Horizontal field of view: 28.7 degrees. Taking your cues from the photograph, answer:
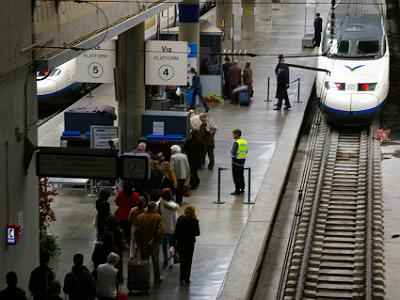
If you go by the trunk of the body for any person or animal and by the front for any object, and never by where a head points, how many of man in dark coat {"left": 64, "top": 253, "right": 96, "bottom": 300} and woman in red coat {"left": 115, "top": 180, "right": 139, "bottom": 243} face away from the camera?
2

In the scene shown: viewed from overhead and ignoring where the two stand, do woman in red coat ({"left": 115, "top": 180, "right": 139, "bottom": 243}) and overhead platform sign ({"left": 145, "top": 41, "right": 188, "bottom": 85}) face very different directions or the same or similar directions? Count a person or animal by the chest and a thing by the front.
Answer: very different directions

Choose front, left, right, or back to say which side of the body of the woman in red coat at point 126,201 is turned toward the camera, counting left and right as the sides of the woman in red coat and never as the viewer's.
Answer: back

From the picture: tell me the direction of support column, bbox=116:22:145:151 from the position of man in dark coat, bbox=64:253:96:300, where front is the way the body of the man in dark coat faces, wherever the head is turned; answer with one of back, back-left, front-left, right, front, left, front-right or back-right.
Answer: front

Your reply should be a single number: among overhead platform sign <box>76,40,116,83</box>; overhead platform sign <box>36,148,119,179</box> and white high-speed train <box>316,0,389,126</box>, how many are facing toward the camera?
3

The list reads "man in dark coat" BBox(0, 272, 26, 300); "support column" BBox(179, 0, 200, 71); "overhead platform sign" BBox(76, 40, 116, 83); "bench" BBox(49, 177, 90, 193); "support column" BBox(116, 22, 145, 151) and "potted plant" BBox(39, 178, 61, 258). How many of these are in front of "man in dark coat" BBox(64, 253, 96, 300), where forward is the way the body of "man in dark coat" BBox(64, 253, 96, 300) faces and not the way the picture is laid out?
5

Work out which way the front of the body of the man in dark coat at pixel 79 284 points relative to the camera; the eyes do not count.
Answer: away from the camera

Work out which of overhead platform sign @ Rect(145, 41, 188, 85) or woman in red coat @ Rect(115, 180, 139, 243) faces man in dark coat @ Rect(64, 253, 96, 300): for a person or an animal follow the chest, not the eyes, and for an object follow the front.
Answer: the overhead platform sign

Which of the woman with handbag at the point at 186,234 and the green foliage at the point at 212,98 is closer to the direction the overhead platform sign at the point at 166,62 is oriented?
the woman with handbag

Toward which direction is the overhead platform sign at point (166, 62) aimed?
toward the camera

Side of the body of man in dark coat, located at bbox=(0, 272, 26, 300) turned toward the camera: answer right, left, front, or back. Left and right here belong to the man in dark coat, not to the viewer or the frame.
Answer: back

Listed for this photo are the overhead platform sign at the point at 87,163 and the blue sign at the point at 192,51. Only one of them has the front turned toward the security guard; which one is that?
the blue sign

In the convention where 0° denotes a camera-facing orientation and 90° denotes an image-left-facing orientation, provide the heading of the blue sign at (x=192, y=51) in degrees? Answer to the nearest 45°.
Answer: approximately 0°

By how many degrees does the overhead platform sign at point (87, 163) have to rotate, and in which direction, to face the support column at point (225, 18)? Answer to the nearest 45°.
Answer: approximately 180°

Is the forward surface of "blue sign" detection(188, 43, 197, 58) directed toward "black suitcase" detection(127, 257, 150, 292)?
yes
